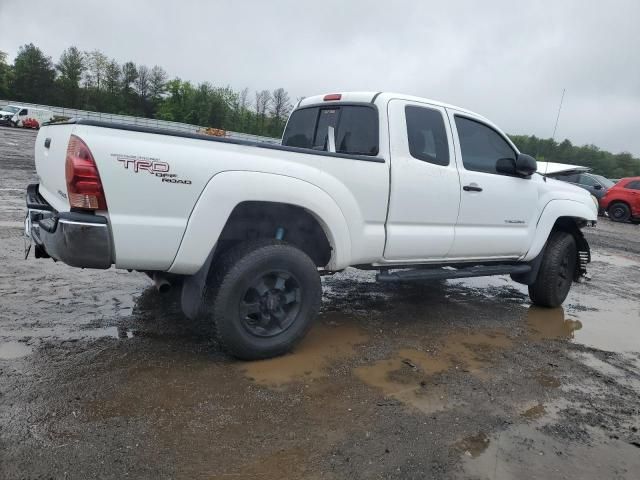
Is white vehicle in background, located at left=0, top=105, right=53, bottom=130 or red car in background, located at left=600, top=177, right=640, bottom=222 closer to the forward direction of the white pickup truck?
the red car in background

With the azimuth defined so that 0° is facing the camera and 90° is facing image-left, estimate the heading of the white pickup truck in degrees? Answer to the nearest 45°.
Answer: approximately 225°

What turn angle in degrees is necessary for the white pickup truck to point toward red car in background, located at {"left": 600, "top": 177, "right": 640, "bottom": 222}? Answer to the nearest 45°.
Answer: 0° — it already faces it

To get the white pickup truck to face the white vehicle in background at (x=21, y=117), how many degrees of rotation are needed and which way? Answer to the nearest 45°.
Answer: approximately 90° to its left
